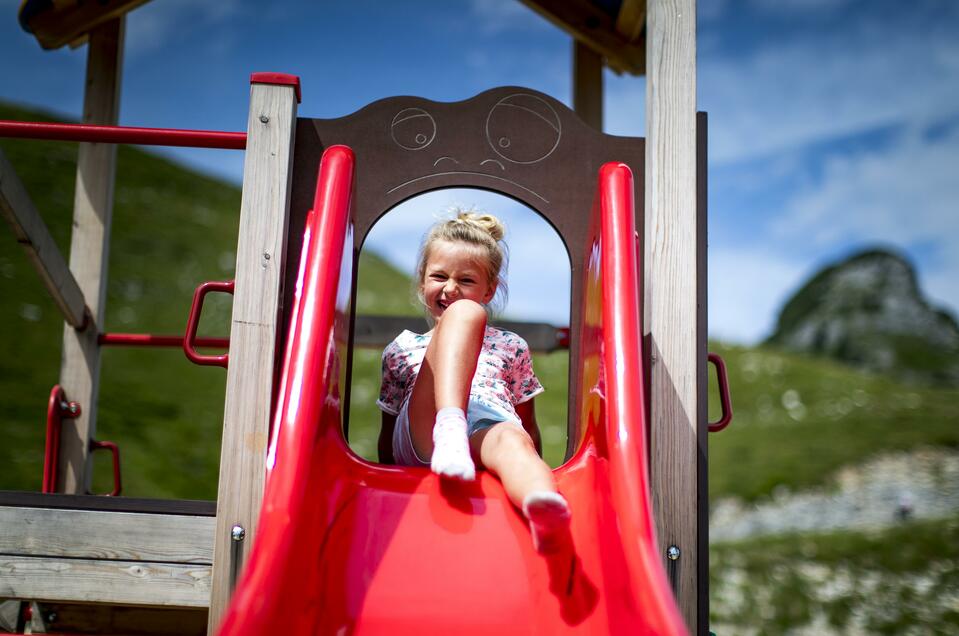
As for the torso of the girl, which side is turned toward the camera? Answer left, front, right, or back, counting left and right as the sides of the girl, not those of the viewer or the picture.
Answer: front

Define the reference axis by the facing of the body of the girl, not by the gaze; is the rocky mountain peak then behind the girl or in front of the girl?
behind
